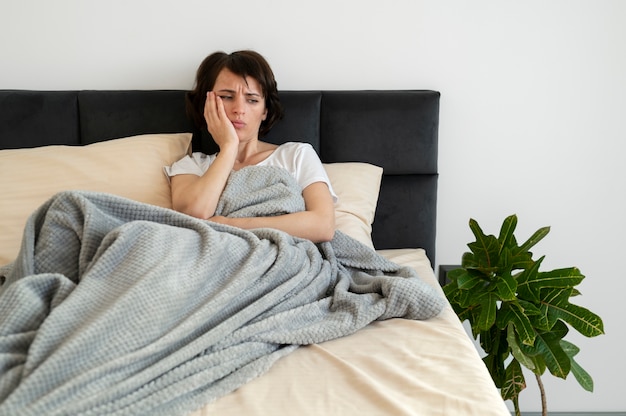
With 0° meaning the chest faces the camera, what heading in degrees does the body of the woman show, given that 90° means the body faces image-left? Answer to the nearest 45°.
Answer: approximately 0°
